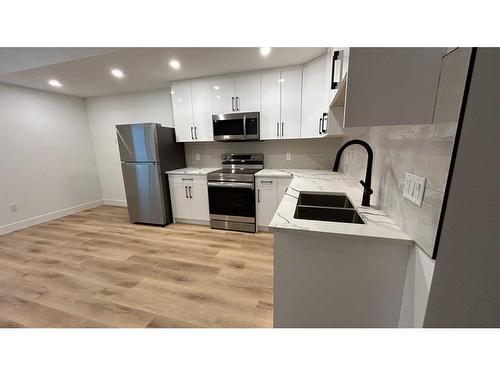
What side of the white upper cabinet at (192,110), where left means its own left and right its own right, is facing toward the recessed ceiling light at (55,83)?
right

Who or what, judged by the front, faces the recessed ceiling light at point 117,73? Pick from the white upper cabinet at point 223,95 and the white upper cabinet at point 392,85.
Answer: the white upper cabinet at point 392,85

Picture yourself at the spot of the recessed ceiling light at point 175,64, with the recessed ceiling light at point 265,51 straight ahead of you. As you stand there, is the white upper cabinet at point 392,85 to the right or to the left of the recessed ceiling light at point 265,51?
right

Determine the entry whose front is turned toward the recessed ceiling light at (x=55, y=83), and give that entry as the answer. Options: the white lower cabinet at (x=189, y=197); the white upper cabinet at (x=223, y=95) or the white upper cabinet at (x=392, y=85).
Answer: the white upper cabinet at (x=392, y=85)

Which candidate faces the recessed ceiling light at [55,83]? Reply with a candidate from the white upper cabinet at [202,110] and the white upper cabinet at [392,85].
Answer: the white upper cabinet at [392,85]

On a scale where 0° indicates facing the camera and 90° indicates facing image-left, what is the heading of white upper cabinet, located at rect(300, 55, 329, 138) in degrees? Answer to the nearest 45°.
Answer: approximately 45°

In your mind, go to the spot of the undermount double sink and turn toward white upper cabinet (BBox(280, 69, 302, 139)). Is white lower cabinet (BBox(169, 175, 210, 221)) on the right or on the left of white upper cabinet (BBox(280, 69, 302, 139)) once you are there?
left

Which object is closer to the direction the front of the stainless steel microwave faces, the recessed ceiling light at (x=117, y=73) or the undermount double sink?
the undermount double sink

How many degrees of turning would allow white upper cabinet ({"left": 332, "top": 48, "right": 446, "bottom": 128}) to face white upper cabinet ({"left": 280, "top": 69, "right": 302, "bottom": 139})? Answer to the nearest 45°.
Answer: approximately 45° to its right

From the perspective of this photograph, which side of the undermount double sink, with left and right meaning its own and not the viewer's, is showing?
left
